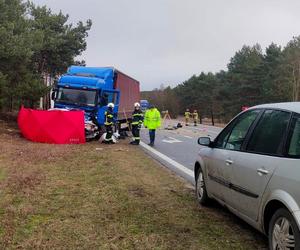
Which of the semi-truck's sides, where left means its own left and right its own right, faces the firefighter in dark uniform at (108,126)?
left

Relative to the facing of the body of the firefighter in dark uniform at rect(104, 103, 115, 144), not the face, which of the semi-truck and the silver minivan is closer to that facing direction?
the semi-truck

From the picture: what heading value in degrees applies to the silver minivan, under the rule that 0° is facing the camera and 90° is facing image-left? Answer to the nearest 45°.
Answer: approximately 135°

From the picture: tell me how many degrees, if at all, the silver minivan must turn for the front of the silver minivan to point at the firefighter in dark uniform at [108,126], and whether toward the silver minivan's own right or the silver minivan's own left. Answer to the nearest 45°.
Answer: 0° — it already faces them

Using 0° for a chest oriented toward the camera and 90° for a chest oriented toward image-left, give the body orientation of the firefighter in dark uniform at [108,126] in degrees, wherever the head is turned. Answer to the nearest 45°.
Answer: approximately 90°
